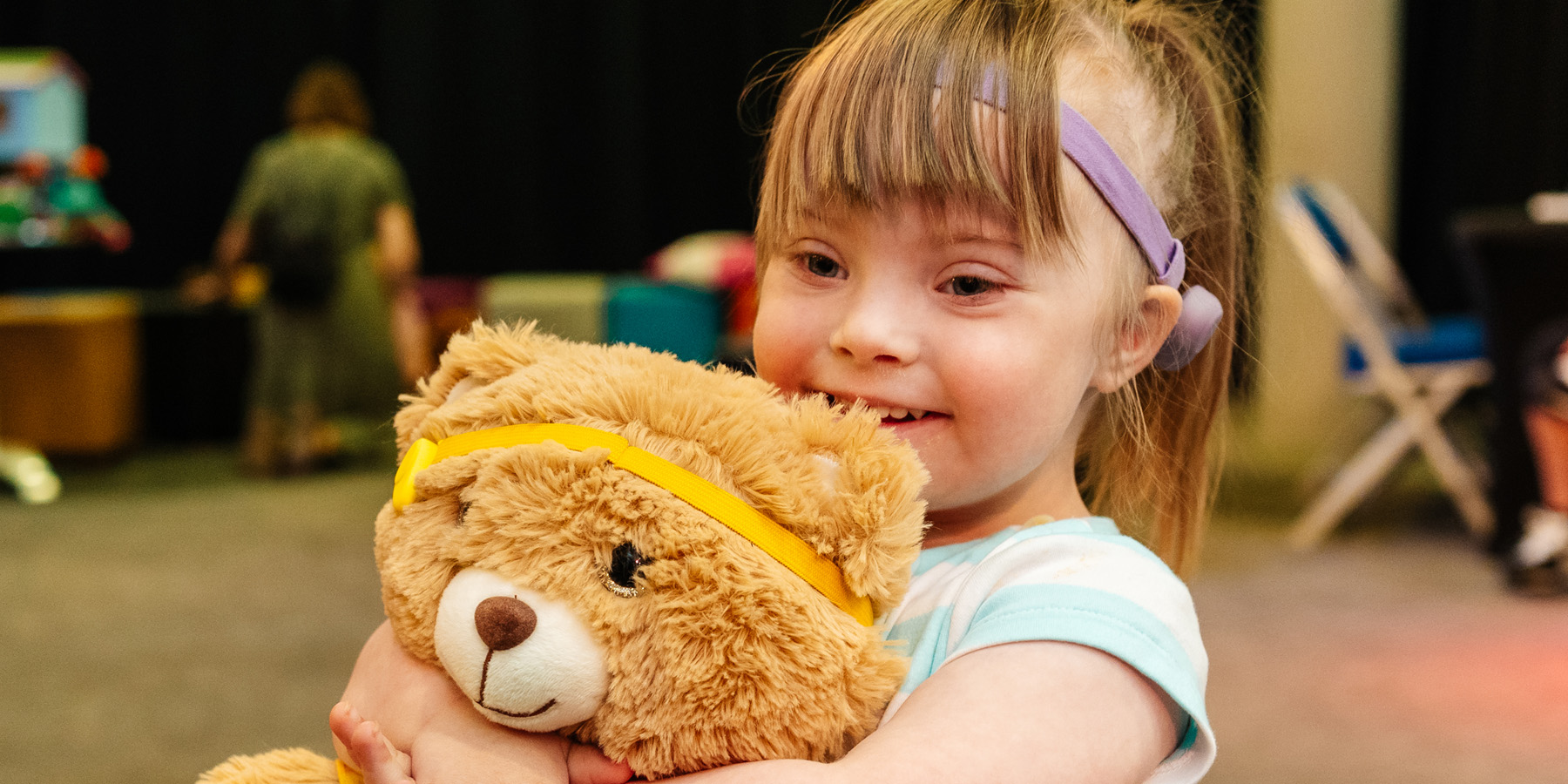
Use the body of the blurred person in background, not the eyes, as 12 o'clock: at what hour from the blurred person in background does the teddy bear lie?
The teddy bear is roughly at 6 o'clock from the blurred person in background.

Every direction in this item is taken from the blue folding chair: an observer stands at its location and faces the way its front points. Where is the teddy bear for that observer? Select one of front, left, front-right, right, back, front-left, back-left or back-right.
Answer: right

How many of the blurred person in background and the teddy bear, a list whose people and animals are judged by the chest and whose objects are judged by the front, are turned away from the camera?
1

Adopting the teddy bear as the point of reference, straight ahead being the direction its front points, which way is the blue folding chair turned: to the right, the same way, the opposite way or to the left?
to the left

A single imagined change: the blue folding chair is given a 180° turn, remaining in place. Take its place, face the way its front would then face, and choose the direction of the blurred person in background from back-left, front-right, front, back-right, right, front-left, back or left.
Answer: front

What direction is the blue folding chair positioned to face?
to the viewer's right

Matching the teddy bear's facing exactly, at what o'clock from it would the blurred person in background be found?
The blurred person in background is roughly at 4 o'clock from the teddy bear.

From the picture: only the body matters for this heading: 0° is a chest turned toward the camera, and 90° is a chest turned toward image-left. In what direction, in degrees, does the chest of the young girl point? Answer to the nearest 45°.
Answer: approximately 45°

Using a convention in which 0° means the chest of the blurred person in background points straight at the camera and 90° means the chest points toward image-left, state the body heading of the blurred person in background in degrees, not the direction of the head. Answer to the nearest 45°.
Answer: approximately 180°

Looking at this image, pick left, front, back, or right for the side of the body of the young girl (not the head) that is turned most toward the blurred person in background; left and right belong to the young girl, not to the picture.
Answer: right

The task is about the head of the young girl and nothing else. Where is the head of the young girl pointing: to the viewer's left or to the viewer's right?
to the viewer's left

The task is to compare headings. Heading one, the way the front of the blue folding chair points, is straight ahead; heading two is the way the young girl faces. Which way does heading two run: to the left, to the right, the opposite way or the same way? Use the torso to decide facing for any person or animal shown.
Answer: to the right

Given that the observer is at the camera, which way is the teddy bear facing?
facing the viewer and to the left of the viewer

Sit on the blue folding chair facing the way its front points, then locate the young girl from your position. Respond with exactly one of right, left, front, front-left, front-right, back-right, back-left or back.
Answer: right

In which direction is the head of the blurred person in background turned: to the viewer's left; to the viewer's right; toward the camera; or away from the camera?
away from the camera
